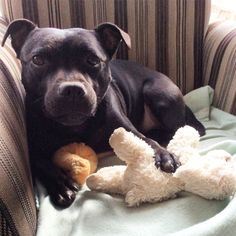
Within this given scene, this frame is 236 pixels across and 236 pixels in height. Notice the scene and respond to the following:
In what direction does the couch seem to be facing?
toward the camera
